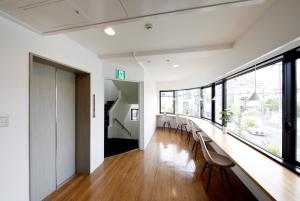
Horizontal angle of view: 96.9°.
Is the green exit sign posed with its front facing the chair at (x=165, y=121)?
no

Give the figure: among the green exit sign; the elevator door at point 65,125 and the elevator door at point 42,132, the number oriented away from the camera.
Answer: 0

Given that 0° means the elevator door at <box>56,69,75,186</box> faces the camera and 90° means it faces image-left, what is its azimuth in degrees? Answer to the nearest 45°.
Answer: approximately 315°

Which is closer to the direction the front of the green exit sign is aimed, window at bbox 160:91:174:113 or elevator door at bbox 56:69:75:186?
the elevator door

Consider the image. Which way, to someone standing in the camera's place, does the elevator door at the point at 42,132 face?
facing the viewer and to the right of the viewer

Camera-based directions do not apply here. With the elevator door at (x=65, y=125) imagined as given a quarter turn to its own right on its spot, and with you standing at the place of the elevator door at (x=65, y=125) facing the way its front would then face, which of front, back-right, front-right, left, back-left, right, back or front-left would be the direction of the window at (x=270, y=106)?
left

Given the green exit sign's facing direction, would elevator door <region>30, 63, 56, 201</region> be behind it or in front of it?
in front

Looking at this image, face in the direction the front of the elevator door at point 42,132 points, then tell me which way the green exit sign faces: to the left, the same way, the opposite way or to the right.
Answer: to the right

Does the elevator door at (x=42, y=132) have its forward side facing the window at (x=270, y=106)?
yes

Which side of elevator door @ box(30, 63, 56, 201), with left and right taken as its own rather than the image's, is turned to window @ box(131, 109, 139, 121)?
left

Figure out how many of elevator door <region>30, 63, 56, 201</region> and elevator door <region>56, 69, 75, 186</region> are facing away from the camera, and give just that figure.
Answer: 0

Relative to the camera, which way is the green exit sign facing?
toward the camera

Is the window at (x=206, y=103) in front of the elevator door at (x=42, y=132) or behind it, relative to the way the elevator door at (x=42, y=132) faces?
in front

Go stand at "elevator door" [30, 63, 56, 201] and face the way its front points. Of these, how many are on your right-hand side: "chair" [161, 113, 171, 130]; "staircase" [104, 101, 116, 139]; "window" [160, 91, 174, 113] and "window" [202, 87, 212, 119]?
0

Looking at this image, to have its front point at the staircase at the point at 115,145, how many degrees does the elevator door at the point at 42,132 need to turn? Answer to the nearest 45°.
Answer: approximately 90° to its left

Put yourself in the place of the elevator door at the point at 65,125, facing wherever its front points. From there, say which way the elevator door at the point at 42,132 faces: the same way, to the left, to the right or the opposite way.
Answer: the same way

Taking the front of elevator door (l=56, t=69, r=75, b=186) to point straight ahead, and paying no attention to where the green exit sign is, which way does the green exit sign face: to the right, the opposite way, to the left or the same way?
to the right

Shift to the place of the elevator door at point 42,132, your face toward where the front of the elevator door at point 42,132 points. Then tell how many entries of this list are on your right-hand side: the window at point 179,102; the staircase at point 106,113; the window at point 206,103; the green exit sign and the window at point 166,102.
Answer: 0

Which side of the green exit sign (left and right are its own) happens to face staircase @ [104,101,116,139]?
back
